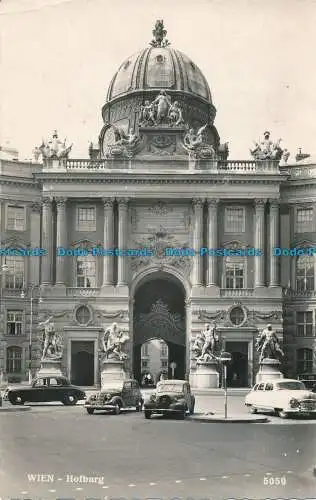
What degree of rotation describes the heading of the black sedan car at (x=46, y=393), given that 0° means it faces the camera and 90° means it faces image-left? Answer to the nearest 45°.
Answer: approximately 90°

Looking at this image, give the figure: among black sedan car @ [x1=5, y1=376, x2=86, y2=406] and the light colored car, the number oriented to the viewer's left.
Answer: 1

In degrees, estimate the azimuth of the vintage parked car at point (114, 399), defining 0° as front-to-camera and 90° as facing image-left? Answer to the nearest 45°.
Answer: approximately 45°

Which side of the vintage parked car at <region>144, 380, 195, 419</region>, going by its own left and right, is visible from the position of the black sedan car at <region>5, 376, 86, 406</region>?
right

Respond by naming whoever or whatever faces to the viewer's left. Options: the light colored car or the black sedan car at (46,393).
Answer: the black sedan car

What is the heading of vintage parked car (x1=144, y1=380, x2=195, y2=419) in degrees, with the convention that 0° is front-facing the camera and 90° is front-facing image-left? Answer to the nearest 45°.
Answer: approximately 45°

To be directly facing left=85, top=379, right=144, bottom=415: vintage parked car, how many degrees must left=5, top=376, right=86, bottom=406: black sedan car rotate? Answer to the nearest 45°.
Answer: approximately 135° to its left

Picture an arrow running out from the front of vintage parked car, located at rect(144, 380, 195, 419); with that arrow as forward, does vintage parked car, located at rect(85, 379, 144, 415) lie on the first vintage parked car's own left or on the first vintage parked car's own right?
on the first vintage parked car's own right

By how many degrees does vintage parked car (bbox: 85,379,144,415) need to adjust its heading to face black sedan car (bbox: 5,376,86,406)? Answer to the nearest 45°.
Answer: approximately 90° to its right
